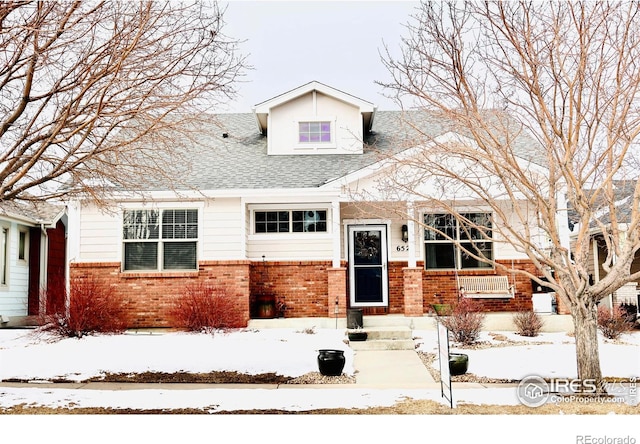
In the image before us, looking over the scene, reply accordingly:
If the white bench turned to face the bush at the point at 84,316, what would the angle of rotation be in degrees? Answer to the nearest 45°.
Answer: approximately 45° to its right

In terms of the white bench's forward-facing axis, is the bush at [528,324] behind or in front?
in front

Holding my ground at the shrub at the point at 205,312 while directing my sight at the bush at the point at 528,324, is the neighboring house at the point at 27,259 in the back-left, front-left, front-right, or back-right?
back-left

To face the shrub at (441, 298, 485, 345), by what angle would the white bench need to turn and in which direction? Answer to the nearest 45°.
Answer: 0° — it already faces it

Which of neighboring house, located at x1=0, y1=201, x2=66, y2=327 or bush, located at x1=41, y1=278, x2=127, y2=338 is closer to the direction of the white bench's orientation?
the bush

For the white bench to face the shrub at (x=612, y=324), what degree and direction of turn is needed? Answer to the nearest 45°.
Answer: approximately 45° to its left

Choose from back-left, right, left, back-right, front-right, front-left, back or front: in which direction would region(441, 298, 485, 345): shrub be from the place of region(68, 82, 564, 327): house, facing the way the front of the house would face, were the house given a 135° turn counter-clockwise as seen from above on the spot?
right

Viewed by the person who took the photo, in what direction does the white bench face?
facing the viewer

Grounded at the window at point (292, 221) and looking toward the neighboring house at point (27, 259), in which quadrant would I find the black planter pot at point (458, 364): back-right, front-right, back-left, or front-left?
back-left

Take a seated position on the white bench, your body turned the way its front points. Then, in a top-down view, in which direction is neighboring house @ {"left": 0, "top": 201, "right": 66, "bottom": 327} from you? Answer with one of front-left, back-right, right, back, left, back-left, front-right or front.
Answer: right

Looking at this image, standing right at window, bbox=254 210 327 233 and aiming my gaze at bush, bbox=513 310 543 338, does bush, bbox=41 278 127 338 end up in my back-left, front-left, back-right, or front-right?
back-right

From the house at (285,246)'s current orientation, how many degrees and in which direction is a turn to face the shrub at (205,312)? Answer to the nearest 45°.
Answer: approximately 45° to its right

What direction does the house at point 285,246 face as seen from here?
toward the camera
